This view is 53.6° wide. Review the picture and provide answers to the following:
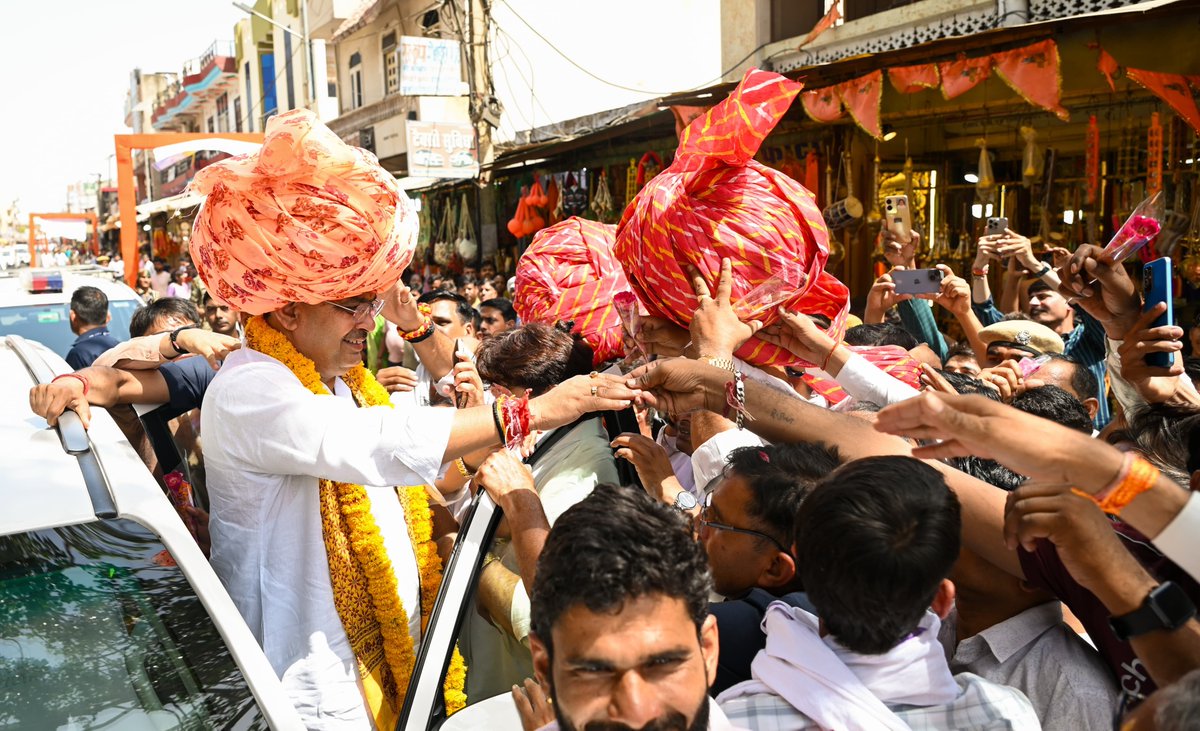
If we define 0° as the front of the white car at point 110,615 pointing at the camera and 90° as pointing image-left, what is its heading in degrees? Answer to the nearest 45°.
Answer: approximately 0°

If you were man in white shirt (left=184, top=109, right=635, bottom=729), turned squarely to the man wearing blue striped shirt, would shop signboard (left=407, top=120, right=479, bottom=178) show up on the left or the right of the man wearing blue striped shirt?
left

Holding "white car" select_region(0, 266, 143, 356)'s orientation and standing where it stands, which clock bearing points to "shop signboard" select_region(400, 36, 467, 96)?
The shop signboard is roughly at 7 o'clock from the white car.

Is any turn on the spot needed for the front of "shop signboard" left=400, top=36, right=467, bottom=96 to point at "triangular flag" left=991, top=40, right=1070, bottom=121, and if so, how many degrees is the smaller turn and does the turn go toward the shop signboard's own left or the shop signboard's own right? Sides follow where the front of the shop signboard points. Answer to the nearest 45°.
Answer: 0° — it already faces it

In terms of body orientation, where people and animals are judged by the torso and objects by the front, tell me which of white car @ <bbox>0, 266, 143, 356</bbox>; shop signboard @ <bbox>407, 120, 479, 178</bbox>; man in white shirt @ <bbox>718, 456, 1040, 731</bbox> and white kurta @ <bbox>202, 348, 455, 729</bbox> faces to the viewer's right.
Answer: the white kurta

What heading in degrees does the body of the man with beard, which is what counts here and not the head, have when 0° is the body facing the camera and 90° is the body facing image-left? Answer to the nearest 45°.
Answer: approximately 0°

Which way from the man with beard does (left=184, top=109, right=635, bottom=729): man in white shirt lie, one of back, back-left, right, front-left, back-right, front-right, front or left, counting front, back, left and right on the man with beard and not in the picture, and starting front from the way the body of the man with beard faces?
back-right

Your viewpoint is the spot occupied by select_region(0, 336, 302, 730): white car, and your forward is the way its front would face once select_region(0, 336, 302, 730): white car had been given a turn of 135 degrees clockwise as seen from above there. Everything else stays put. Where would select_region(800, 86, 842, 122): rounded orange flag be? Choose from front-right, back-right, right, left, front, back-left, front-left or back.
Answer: right

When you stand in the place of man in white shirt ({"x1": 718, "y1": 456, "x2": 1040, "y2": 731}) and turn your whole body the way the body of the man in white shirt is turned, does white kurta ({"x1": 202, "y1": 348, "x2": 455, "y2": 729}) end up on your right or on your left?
on your left
